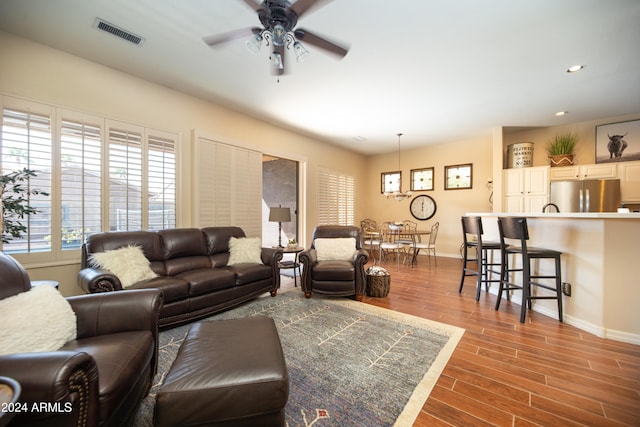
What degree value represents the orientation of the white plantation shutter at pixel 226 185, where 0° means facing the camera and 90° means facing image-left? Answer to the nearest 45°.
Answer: approximately 315°

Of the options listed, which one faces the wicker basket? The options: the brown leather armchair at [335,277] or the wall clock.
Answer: the wall clock

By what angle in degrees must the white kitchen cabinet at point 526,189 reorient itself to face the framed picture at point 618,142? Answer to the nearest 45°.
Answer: approximately 90° to its left

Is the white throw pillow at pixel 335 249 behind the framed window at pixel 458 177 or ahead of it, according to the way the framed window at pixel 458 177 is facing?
ahead

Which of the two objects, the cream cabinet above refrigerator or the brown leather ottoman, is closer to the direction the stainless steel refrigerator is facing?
the brown leather ottoman

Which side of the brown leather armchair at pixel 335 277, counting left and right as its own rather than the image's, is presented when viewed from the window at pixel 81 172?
right

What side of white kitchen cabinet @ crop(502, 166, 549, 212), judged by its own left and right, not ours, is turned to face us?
front

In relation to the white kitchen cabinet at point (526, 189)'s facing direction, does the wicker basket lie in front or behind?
in front

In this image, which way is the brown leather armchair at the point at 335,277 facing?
toward the camera

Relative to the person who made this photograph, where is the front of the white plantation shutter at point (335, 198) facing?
facing the viewer and to the right of the viewer

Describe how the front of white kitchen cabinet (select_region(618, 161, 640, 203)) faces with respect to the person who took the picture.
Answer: facing the viewer

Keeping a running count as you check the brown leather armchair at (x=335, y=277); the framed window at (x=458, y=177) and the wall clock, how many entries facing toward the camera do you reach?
3

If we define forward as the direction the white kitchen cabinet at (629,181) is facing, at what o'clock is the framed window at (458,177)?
The framed window is roughly at 3 o'clock from the white kitchen cabinet.
